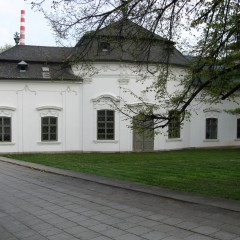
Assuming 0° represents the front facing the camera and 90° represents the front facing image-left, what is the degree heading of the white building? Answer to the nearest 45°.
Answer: approximately 0°
